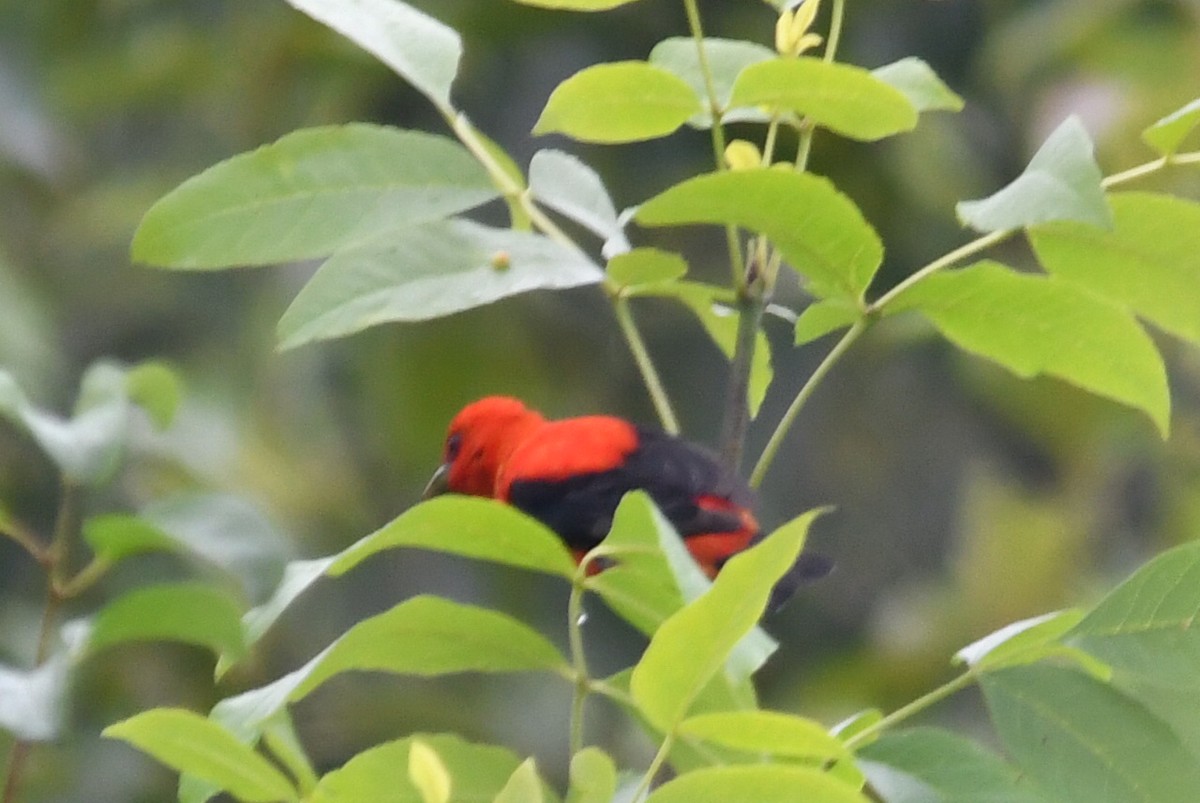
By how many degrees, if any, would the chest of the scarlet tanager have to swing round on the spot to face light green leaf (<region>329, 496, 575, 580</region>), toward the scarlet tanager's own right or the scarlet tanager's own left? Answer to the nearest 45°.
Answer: approximately 90° to the scarlet tanager's own left

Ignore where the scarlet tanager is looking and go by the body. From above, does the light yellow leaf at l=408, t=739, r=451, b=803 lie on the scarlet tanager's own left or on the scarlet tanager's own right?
on the scarlet tanager's own left

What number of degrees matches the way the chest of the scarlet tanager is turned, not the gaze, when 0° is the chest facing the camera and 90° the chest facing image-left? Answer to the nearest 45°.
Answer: approximately 90°
